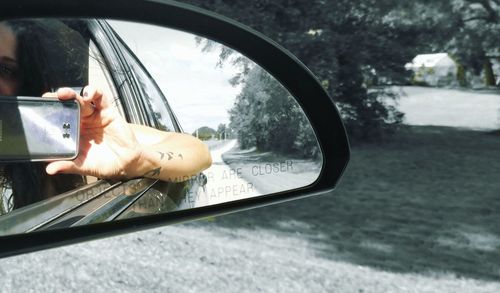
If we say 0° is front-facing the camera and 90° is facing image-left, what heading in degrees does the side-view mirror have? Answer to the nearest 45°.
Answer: approximately 0°

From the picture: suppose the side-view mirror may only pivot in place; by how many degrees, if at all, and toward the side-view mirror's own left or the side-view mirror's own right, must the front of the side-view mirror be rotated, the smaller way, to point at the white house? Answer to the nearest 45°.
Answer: approximately 135° to the side-view mirror's own left
